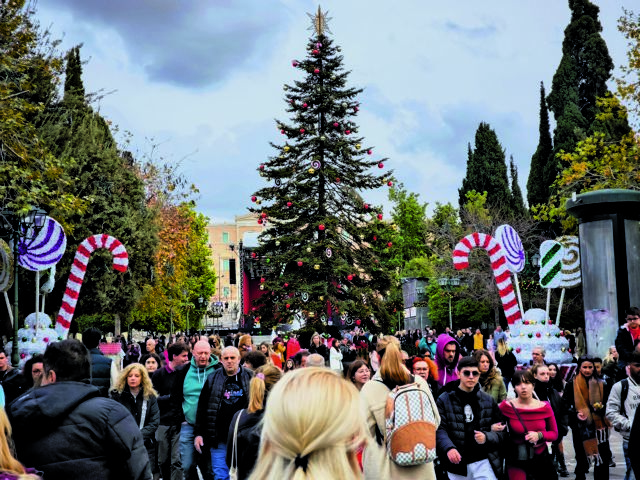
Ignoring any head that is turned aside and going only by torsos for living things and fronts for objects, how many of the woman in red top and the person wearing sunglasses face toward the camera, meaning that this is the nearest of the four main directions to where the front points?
2

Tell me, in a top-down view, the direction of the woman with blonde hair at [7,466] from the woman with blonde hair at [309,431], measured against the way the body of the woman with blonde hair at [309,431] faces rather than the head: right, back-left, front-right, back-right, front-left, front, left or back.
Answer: front-left

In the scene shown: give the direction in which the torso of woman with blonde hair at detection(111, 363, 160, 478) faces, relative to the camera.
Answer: toward the camera

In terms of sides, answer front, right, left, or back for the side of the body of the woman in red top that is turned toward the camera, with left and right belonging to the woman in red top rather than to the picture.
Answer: front

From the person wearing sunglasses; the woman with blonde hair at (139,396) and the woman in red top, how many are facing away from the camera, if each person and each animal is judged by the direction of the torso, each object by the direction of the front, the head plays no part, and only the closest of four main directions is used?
0

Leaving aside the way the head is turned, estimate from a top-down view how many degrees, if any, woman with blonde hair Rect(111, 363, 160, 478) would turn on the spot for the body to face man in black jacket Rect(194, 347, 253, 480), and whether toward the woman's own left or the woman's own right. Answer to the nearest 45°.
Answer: approximately 45° to the woman's own left

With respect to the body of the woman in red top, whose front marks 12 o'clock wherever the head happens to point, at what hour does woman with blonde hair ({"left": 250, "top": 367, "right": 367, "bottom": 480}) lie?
The woman with blonde hair is roughly at 12 o'clock from the woman in red top.

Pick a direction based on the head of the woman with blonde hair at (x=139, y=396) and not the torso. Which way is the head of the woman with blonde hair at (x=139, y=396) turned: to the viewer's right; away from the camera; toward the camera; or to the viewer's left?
toward the camera

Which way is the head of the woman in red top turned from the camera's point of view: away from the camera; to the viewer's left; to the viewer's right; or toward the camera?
toward the camera

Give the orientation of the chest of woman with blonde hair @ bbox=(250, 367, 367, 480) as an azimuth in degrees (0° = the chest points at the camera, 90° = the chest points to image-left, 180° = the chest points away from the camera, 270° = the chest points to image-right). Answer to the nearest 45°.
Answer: approximately 180°

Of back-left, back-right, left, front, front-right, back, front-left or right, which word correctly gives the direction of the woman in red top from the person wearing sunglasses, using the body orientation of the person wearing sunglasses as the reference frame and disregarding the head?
back-left

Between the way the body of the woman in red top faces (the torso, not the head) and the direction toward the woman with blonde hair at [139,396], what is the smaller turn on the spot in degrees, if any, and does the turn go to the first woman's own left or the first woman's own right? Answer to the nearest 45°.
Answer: approximately 90° to the first woman's own right
